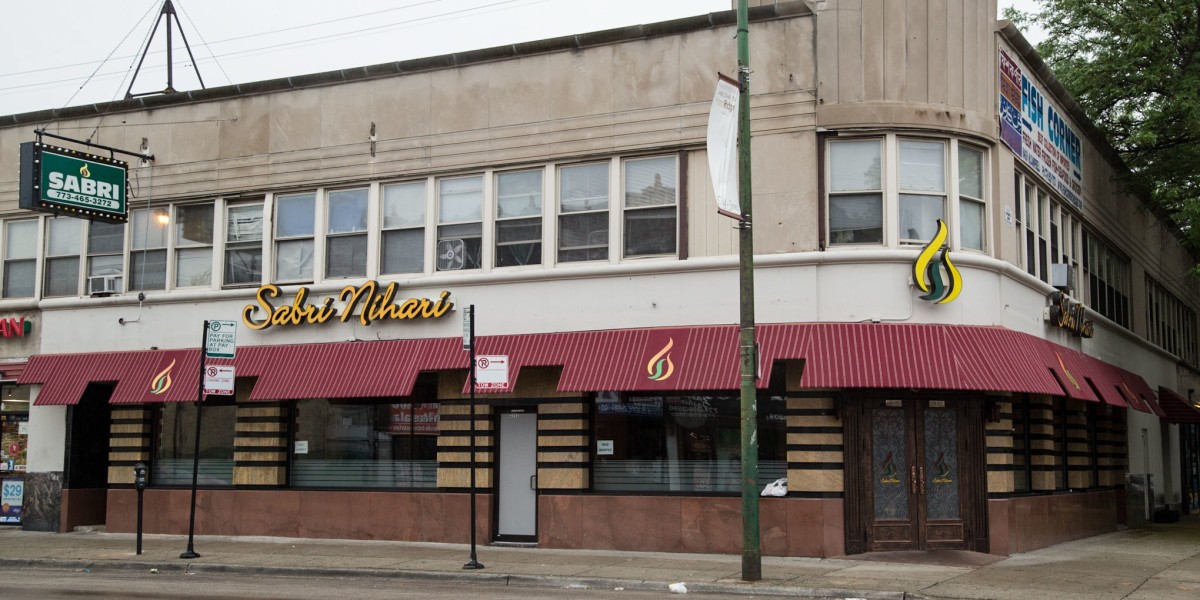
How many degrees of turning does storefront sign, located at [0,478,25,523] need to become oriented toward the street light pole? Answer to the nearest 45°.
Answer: approximately 45° to its left

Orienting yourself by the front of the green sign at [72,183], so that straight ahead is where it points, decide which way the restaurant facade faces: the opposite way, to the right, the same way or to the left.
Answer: to the right

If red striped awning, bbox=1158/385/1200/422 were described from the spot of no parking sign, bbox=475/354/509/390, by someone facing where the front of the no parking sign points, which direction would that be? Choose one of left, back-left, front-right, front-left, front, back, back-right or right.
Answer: back-left

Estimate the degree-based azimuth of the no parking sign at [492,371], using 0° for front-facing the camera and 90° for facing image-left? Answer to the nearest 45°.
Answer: approximately 0°

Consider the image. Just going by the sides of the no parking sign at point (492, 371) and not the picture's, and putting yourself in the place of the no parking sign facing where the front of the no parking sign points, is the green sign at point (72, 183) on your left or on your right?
on your right

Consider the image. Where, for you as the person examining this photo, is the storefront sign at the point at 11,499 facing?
facing the viewer

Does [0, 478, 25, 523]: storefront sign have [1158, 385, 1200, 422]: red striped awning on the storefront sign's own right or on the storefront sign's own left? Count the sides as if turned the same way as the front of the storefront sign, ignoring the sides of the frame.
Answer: on the storefront sign's own left

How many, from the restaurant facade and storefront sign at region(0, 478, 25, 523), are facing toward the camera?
2

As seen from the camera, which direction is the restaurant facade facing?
toward the camera

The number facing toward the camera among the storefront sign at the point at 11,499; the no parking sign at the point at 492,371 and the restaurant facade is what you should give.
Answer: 3

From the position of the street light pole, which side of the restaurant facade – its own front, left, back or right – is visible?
front

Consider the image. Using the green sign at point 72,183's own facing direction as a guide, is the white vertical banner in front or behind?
in front

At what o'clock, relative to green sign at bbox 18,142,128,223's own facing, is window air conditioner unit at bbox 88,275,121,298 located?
The window air conditioner unit is roughly at 8 o'clock from the green sign.
